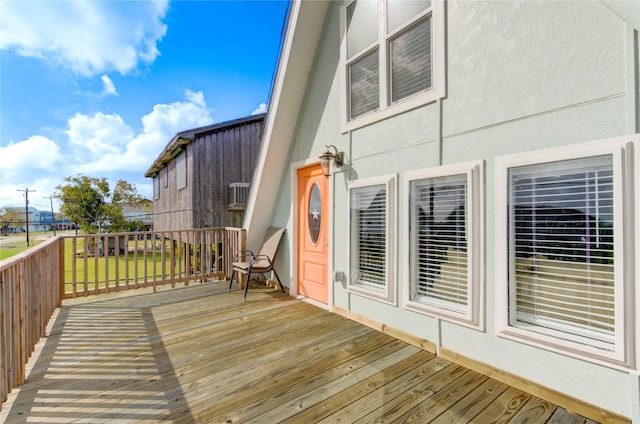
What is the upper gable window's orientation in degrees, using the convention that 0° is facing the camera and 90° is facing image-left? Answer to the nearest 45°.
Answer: approximately 45°

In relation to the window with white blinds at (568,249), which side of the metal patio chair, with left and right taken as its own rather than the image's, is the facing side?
left

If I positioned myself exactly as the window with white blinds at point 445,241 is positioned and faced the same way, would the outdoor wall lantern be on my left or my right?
on my right

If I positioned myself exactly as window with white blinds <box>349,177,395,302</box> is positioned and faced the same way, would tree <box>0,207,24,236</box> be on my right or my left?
on my right

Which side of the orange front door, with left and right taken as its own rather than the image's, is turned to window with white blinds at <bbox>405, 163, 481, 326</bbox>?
left

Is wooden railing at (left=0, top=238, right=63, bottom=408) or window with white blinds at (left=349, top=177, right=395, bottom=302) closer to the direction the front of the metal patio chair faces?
the wooden railing

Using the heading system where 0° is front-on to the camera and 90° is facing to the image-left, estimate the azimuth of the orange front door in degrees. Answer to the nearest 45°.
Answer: approximately 45°

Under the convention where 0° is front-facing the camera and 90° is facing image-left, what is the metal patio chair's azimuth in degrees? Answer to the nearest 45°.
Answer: approximately 45°

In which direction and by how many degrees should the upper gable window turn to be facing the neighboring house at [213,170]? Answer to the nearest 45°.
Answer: approximately 90° to its right
